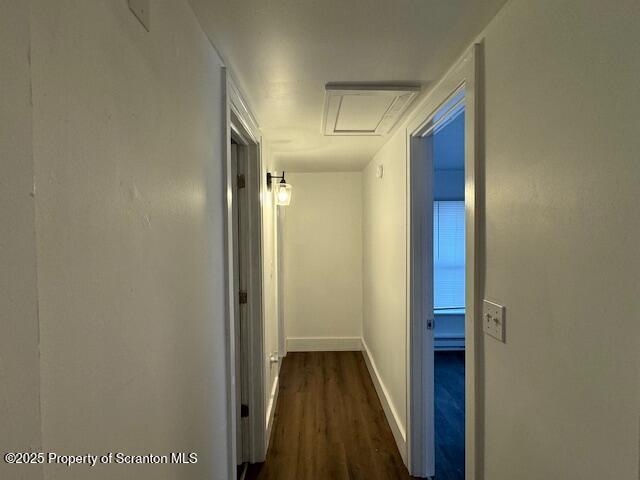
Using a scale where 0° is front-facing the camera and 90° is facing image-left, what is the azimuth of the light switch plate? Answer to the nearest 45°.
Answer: approximately 45°
